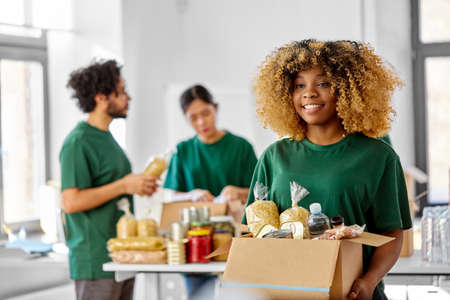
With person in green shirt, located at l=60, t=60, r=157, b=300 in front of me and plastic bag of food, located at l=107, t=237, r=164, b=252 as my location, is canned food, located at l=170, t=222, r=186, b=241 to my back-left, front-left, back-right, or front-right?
back-right

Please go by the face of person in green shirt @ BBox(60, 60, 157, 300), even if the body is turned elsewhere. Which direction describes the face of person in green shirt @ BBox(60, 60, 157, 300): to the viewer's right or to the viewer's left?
to the viewer's right

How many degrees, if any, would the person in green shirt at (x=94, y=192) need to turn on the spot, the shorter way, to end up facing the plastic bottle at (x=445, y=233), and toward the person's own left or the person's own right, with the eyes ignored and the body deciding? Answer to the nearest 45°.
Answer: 0° — they already face it

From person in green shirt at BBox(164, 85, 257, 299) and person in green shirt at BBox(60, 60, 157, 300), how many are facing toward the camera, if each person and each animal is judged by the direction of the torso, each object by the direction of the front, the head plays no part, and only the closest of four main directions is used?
1

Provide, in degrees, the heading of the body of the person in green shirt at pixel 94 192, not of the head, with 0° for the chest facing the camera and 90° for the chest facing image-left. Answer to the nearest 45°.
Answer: approximately 270°

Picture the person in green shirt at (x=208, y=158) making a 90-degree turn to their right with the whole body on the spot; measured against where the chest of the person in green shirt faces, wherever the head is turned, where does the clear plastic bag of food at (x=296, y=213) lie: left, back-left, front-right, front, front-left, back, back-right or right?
left

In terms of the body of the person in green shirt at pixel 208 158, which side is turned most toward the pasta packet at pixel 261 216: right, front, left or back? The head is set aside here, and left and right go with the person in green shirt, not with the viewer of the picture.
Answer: front

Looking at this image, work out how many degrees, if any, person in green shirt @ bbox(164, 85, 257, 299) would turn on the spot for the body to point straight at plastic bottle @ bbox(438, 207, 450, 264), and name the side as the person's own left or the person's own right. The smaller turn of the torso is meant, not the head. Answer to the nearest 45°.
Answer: approximately 45° to the person's own left

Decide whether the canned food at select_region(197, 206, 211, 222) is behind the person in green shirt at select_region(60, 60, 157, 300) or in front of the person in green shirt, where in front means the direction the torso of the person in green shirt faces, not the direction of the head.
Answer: in front

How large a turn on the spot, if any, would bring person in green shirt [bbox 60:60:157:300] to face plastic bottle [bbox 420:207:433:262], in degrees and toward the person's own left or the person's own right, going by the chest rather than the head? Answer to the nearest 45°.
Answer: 0° — they already face it

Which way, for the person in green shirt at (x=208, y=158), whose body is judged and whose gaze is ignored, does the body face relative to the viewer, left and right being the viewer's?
facing the viewer

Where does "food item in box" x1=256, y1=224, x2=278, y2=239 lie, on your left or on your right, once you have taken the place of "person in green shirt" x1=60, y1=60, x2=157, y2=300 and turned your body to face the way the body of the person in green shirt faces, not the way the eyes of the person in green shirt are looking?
on your right

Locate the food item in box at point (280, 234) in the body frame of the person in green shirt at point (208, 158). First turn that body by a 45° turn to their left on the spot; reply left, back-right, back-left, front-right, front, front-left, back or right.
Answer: front-right

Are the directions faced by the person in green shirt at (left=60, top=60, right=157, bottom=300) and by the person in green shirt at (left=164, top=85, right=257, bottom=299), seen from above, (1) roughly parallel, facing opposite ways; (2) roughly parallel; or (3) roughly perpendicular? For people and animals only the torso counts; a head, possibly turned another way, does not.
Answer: roughly perpendicular

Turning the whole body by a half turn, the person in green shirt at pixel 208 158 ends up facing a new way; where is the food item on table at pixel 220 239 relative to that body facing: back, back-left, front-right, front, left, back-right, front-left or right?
back
